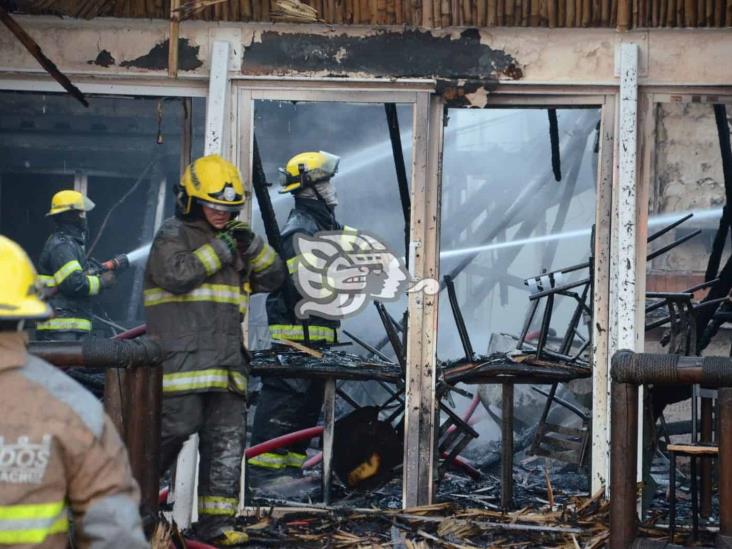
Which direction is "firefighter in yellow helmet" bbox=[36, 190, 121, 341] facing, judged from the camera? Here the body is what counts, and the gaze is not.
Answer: to the viewer's right

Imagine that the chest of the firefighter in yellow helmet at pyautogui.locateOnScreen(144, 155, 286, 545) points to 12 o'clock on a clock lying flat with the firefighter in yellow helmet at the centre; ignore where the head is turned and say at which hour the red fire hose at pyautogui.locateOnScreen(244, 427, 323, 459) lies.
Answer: The red fire hose is roughly at 8 o'clock from the firefighter in yellow helmet.

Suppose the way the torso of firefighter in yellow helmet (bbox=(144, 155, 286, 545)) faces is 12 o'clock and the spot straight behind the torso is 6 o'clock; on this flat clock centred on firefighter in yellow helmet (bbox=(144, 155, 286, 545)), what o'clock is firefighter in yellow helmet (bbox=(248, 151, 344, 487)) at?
firefighter in yellow helmet (bbox=(248, 151, 344, 487)) is roughly at 8 o'clock from firefighter in yellow helmet (bbox=(144, 155, 286, 545)).

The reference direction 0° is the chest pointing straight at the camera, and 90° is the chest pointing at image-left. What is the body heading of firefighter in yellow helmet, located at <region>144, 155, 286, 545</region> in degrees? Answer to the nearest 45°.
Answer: approximately 315°

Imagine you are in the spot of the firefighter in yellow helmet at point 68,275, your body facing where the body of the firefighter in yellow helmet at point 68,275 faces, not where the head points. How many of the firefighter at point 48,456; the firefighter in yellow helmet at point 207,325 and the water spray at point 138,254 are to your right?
2

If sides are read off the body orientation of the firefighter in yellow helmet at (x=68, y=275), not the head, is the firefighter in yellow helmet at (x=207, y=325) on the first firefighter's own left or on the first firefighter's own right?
on the first firefighter's own right

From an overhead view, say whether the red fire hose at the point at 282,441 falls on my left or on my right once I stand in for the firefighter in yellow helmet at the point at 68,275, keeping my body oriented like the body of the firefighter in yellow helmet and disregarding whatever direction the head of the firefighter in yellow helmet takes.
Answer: on my right

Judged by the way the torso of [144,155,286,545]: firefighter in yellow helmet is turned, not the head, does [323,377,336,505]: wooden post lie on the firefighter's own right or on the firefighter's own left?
on the firefighter's own left

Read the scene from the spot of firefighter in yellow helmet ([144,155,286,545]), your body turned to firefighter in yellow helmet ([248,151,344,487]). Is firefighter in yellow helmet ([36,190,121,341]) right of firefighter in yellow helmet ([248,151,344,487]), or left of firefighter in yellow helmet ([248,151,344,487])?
left
